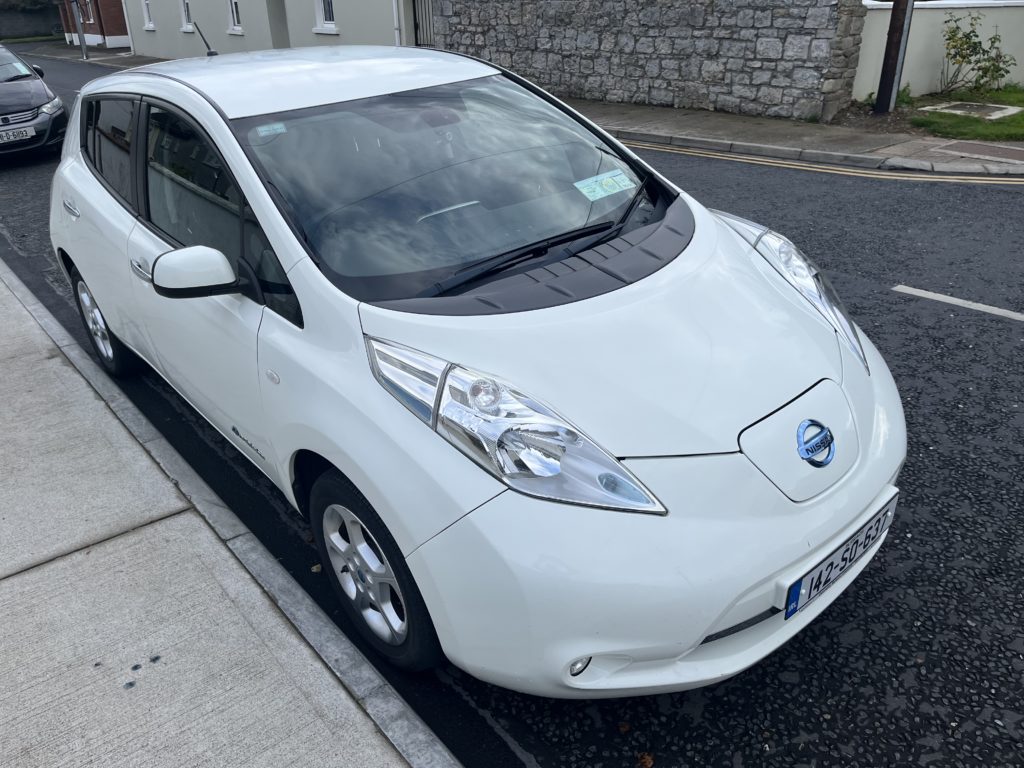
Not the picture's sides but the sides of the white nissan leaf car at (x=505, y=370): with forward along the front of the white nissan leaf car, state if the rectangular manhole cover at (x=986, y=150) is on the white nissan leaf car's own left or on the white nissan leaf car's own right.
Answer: on the white nissan leaf car's own left

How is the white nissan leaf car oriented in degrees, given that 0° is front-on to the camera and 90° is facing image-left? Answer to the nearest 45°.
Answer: approximately 315°

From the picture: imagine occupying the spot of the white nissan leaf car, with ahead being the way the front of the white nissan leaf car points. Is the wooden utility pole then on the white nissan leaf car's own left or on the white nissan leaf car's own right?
on the white nissan leaf car's own left

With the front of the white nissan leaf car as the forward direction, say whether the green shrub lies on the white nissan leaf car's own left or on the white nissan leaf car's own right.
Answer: on the white nissan leaf car's own left

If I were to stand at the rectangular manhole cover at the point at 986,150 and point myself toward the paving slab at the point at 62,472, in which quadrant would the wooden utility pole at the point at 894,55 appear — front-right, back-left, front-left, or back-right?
back-right

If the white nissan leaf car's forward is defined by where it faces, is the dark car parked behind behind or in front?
behind
